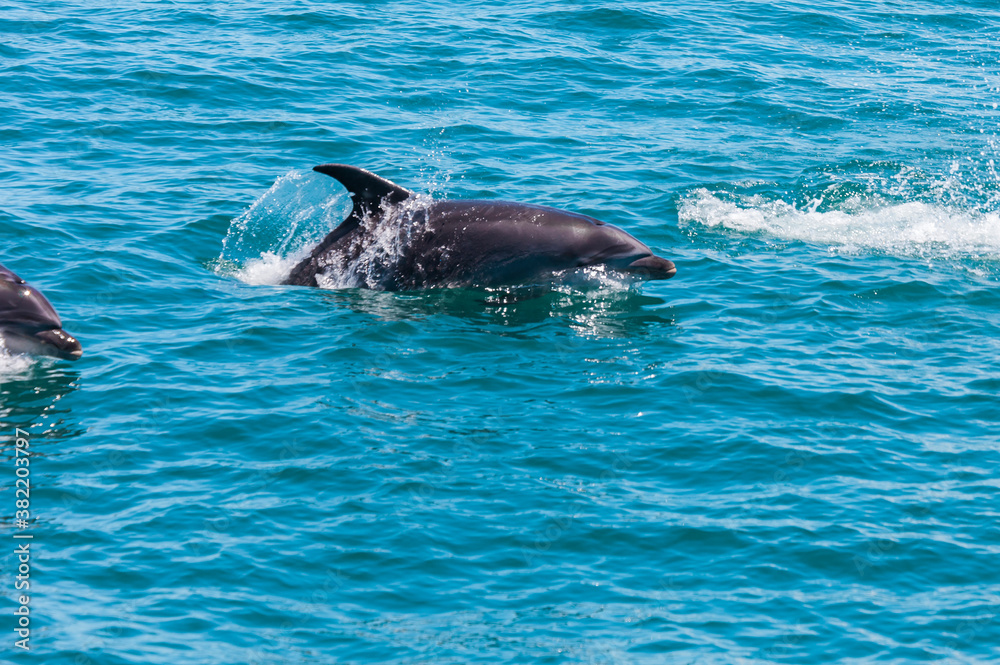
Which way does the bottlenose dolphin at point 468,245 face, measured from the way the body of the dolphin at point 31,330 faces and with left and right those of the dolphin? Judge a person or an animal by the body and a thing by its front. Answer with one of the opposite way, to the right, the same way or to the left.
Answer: the same way

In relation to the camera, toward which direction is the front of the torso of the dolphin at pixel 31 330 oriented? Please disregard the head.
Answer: to the viewer's right

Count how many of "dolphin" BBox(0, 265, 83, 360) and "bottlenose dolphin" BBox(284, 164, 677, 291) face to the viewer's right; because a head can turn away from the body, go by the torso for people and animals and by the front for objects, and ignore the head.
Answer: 2

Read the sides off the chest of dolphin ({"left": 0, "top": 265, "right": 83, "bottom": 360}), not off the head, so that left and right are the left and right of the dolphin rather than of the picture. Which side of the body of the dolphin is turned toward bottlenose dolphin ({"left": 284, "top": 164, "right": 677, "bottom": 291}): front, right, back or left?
front

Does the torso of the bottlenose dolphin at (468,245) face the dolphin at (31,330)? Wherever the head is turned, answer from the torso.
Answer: no

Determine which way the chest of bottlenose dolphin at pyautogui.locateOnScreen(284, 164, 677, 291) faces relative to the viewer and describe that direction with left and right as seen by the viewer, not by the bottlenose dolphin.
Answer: facing to the right of the viewer
